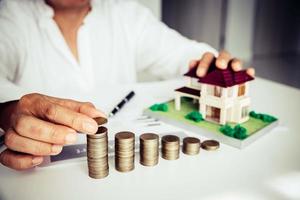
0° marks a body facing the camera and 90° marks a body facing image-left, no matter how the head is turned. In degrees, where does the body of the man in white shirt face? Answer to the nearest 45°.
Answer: approximately 0°

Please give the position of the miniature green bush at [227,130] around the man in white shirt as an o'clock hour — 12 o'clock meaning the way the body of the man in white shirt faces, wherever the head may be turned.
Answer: The miniature green bush is roughly at 11 o'clock from the man in white shirt.

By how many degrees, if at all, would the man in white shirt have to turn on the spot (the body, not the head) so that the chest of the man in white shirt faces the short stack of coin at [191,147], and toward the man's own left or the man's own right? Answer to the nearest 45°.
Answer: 0° — they already face it

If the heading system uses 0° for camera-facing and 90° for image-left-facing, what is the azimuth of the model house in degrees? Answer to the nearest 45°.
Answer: approximately 45°

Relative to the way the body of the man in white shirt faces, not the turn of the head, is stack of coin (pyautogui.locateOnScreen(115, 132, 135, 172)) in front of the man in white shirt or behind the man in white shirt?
in front
